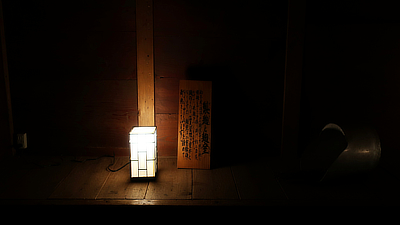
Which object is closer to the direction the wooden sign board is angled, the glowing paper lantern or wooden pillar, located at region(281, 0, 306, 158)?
the glowing paper lantern

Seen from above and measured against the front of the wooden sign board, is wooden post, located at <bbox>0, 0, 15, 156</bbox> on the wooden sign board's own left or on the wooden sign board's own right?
on the wooden sign board's own right

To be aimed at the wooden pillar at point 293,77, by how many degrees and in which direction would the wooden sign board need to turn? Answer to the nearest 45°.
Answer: approximately 90° to its left

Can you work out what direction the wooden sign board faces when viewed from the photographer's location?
facing the viewer

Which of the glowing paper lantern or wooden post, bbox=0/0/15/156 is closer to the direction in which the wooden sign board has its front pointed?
the glowing paper lantern

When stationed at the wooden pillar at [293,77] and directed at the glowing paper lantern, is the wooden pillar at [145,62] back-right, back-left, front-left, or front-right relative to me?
front-right

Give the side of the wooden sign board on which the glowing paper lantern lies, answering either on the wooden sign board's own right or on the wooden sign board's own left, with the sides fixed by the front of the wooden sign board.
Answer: on the wooden sign board's own right

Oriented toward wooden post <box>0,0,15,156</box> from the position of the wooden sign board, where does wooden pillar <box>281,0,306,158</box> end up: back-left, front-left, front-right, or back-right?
back-right
